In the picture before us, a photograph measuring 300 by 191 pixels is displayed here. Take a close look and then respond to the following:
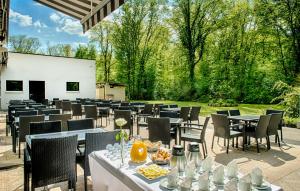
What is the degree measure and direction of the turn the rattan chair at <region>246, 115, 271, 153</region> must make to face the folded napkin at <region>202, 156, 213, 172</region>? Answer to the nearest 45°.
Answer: approximately 135° to its left

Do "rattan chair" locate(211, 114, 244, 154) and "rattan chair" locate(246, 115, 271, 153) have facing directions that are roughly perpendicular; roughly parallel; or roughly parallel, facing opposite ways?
roughly perpendicular

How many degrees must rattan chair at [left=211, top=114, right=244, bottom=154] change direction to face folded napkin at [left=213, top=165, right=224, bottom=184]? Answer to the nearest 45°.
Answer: approximately 135° to its right

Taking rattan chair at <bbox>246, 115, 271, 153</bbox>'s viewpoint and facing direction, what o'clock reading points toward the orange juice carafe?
The orange juice carafe is roughly at 8 o'clock from the rattan chair.

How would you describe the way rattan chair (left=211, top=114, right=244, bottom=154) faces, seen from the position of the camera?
facing away from the viewer and to the right of the viewer

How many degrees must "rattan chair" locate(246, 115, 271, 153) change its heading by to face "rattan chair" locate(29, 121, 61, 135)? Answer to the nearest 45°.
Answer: approximately 90° to its left

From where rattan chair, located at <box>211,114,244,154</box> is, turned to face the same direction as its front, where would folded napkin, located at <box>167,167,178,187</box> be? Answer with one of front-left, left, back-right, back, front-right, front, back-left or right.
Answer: back-right
